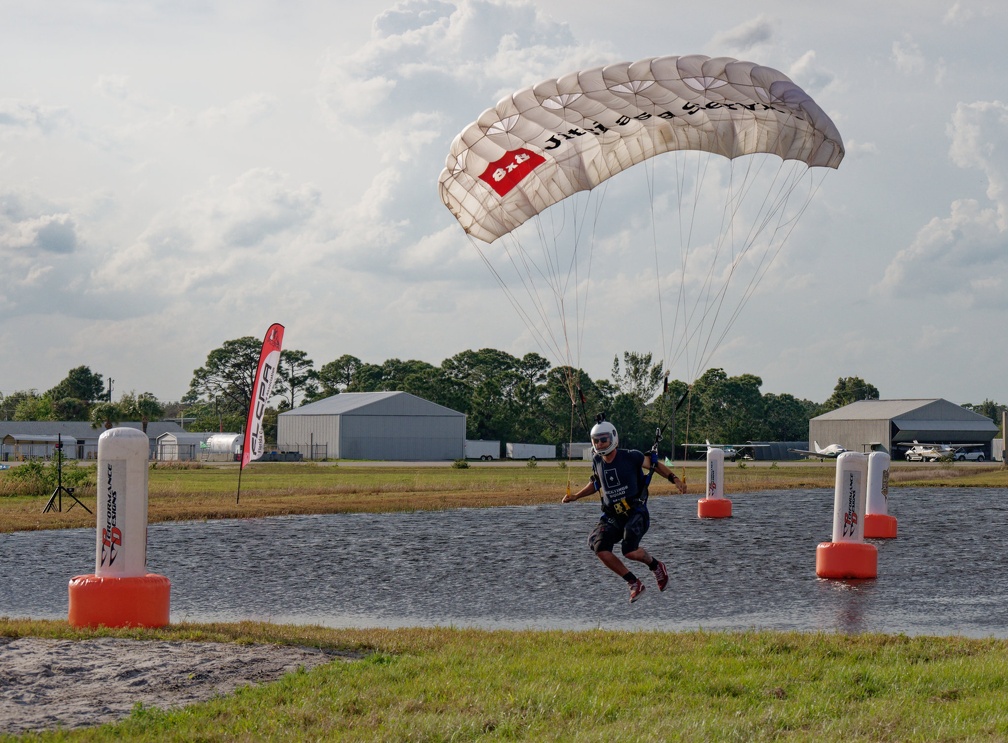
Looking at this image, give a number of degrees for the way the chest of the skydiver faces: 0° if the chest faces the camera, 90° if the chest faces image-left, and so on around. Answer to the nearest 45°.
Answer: approximately 45°

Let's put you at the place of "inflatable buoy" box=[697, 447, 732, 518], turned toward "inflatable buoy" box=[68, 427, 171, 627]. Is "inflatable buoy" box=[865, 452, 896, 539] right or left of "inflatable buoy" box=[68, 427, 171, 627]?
left

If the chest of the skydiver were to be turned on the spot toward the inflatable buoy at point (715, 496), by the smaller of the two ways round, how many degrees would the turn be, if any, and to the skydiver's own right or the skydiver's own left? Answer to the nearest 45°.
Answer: approximately 135° to the skydiver's own right

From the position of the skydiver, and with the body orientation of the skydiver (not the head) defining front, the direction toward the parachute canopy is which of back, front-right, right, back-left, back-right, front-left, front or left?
back-right

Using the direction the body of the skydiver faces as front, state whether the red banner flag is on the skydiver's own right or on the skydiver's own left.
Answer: on the skydiver's own right

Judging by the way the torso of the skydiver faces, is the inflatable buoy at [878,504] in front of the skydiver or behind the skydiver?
behind

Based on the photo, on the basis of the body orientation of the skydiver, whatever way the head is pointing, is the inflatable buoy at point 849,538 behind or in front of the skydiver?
behind
